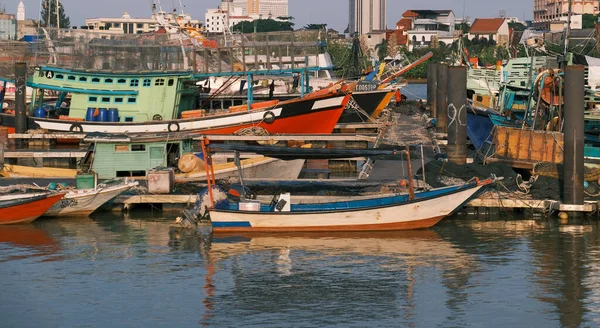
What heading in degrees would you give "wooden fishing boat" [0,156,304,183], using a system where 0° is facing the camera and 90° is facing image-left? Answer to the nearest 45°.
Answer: approximately 270°

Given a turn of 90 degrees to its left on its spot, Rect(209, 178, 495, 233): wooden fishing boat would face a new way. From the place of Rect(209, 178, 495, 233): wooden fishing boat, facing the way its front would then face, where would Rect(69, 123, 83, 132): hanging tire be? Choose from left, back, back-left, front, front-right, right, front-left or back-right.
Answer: front-left

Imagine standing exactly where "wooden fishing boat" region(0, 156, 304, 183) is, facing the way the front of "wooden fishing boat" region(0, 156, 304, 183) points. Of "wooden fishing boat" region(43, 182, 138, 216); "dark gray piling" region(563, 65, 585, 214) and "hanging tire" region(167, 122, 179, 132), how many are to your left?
1

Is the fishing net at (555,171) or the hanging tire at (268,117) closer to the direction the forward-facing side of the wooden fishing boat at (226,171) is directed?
the fishing net

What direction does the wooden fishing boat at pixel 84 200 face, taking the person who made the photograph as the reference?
facing to the right of the viewer

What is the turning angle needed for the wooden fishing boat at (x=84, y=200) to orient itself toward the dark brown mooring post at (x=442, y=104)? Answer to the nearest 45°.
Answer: approximately 45° to its left

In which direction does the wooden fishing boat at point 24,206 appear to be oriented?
to the viewer's right

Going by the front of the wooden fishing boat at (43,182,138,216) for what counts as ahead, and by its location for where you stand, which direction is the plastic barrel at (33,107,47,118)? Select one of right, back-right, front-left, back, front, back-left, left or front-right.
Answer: left

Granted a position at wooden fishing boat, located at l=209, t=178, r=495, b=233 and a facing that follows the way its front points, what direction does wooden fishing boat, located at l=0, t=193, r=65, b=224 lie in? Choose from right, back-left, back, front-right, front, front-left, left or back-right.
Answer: back

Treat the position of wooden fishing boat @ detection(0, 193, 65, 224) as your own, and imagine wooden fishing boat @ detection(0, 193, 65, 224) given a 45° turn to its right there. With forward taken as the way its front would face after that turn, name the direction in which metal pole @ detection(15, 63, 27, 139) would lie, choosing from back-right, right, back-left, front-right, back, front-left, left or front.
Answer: back-left

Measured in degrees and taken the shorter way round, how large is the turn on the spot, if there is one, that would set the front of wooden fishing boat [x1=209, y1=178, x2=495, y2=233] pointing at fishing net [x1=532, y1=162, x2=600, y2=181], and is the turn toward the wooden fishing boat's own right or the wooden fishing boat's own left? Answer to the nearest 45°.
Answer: approximately 45° to the wooden fishing boat's own left

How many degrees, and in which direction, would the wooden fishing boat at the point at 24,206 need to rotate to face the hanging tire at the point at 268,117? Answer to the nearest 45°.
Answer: approximately 45° to its left

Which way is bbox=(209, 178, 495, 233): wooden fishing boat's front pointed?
to the viewer's right

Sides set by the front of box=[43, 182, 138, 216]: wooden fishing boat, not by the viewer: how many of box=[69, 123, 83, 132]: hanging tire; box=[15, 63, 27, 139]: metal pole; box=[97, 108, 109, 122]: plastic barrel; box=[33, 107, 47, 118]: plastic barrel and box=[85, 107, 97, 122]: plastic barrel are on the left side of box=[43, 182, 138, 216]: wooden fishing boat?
5

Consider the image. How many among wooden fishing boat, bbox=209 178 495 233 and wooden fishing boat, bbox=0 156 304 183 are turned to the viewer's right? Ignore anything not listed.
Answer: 2

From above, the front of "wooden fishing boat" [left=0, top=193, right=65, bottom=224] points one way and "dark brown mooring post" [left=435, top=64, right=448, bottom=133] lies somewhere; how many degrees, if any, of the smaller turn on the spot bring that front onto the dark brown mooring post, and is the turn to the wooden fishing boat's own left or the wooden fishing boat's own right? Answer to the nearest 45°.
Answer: approximately 45° to the wooden fishing boat's own left
